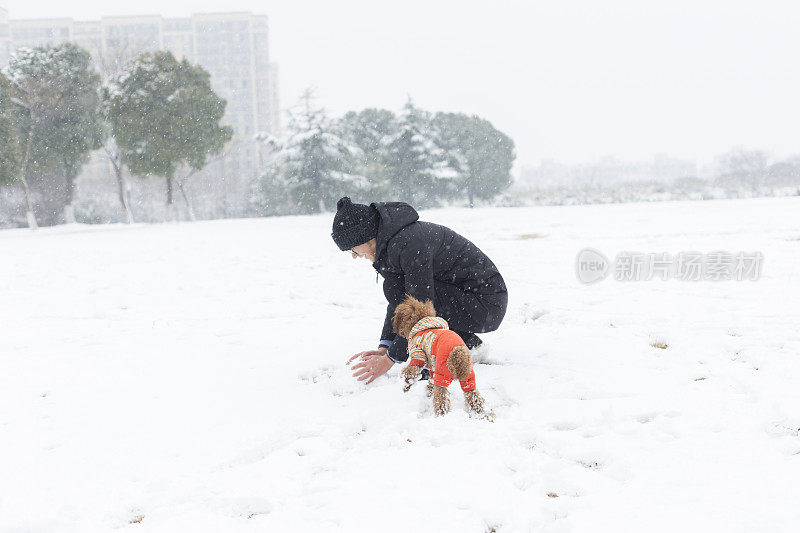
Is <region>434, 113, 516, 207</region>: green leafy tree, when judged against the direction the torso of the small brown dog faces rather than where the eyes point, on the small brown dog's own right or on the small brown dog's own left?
on the small brown dog's own right

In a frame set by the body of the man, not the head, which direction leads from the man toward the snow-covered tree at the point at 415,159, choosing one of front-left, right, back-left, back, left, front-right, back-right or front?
right

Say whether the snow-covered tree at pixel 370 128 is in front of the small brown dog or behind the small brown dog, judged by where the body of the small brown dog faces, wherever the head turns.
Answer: in front

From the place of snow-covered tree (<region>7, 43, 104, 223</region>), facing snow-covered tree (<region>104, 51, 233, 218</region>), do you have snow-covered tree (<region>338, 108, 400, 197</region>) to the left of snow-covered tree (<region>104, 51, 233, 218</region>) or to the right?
left

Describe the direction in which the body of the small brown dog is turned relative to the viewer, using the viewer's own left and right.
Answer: facing away from the viewer and to the left of the viewer

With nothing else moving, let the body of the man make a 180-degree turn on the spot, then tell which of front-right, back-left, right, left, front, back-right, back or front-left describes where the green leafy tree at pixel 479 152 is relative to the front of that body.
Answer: left

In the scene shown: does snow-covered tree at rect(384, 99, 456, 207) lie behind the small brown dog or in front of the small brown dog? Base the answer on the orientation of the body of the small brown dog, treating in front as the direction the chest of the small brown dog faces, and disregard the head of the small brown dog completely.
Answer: in front

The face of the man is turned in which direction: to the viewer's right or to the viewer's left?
to the viewer's left

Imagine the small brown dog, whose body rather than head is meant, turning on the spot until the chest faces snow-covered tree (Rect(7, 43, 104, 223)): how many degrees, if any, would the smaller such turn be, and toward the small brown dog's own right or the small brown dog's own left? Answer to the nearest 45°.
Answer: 0° — it already faces it

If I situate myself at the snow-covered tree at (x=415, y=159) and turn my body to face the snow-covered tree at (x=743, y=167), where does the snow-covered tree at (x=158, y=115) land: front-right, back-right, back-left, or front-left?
back-right

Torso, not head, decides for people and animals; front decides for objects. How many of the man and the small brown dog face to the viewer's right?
0

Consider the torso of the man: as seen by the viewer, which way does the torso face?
to the viewer's left
